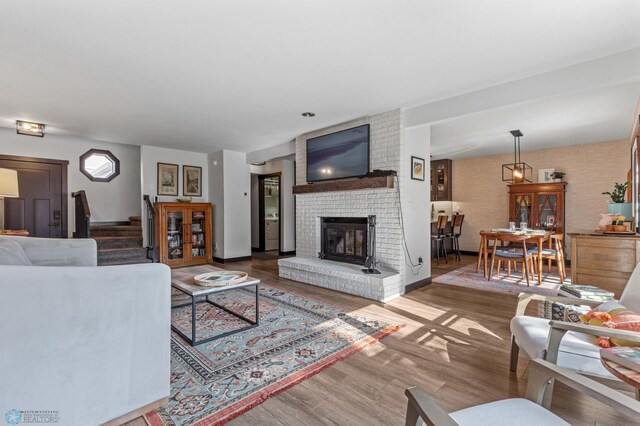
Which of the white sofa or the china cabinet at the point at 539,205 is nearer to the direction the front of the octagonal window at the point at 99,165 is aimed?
the white sofa

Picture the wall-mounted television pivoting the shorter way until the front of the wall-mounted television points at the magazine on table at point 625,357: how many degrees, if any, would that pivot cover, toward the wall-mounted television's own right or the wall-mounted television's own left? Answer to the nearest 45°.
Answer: approximately 45° to the wall-mounted television's own left

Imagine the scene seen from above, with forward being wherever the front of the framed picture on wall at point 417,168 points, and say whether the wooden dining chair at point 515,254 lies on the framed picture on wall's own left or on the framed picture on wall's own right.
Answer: on the framed picture on wall's own left

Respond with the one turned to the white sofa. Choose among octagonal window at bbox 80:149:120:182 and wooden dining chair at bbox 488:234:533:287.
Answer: the octagonal window

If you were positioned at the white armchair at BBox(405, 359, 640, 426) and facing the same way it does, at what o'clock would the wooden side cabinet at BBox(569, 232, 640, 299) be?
The wooden side cabinet is roughly at 2 o'clock from the white armchair.

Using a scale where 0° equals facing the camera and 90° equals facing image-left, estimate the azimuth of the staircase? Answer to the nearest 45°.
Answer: approximately 0°

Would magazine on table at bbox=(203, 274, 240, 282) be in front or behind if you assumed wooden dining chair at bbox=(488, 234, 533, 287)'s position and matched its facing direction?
behind

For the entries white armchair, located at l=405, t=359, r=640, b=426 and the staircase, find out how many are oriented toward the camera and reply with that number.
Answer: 1

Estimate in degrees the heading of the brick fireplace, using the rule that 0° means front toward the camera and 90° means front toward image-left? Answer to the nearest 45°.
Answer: approximately 45°

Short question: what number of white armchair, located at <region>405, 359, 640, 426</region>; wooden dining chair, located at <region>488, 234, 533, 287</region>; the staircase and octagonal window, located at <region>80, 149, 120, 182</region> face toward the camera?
2
